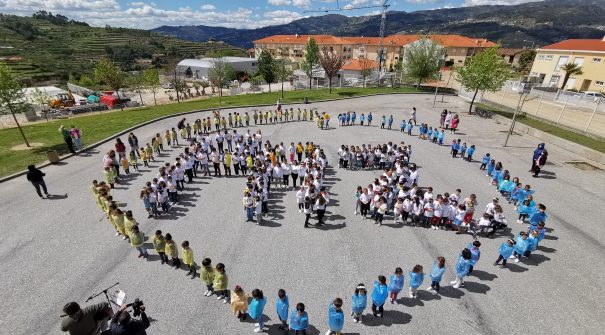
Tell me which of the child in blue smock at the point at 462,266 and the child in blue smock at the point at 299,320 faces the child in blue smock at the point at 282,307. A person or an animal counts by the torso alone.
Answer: the child in blue smock at the point at 462,266

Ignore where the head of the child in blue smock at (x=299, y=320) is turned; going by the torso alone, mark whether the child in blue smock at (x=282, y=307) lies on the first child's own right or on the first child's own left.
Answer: on the first child's own right

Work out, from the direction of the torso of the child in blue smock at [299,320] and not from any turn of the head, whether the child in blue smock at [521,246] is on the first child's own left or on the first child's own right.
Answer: on the first child's own left

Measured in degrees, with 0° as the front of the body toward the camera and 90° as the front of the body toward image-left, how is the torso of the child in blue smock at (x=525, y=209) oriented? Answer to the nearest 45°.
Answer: approximately 45°

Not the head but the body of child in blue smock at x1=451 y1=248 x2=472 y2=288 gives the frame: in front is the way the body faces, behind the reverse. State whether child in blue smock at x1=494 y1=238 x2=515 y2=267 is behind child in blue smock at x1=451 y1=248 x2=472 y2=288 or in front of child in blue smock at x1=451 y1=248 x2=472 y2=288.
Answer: behind

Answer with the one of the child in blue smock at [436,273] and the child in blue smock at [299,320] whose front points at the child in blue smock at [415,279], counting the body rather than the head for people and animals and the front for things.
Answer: the child in blue smock at [436,273]

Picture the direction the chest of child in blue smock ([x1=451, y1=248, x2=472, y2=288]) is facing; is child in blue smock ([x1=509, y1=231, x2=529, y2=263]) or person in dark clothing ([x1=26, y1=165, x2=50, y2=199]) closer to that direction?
the person in dark clothing

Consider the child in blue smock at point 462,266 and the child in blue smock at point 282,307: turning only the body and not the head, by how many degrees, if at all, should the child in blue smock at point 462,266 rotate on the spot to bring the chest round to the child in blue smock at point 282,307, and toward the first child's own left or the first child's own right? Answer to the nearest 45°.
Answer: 0° — they already face them
